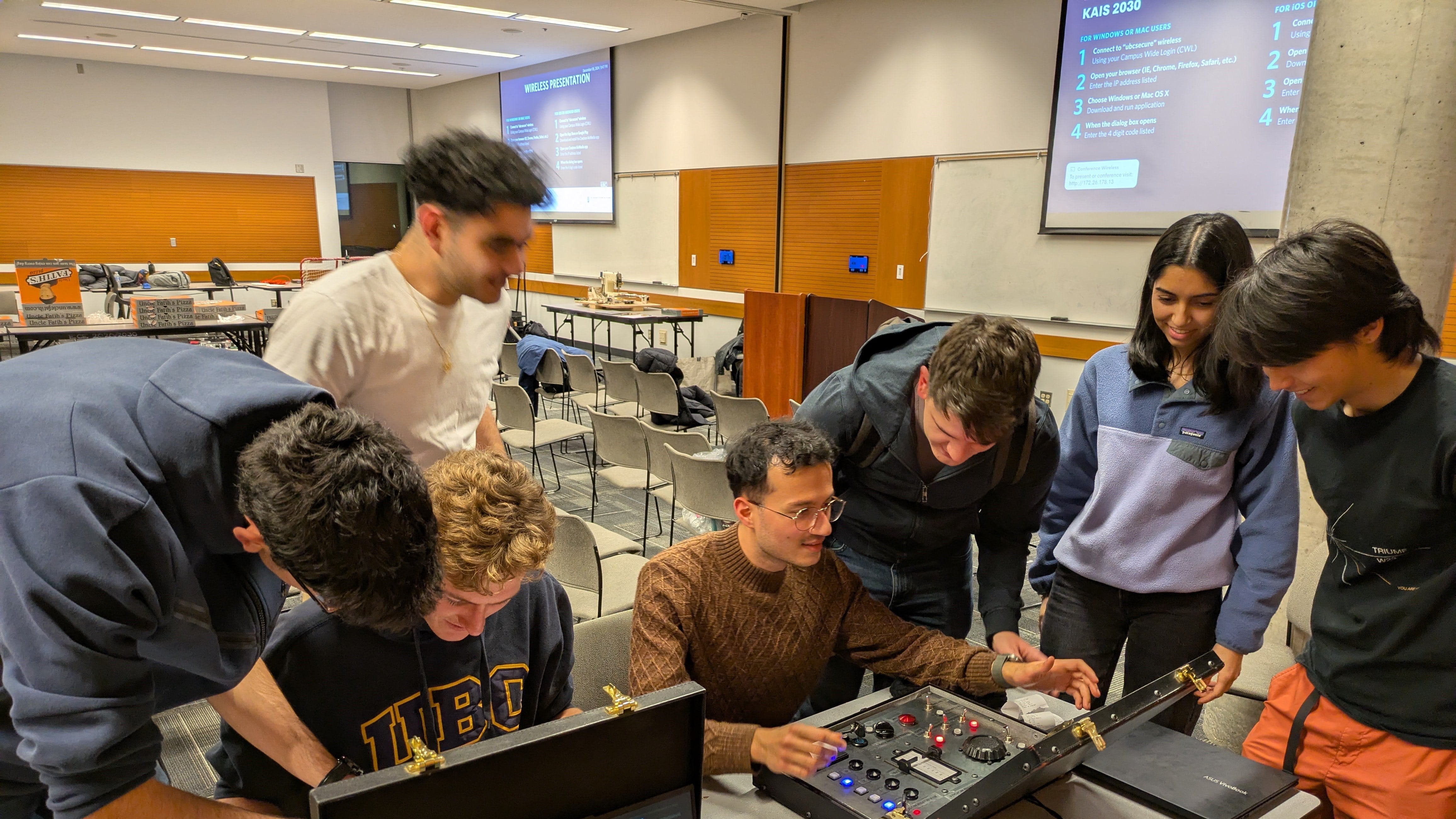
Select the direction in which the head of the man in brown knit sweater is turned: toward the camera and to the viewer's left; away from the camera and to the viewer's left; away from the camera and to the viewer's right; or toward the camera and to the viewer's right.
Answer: toward the camera and to the viewer's right

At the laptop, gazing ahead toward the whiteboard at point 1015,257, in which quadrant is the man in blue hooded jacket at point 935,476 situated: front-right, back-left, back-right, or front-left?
front-left

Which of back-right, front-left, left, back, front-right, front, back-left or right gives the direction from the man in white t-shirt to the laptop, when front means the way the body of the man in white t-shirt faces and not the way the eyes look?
front

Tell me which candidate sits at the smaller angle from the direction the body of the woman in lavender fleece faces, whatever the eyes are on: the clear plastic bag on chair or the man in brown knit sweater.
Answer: the man in brown knit sweater

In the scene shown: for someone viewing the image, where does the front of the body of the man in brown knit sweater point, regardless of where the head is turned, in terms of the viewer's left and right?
facing the viewer and to the right of the viewer

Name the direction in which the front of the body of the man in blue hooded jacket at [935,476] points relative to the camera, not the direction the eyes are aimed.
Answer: toward the camera

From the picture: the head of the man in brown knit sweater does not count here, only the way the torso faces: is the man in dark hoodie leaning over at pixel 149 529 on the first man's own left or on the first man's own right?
on the first man's own right

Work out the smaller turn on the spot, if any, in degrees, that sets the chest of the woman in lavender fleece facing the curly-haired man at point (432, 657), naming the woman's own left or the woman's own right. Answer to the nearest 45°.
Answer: approximately 45° to the woman's own right

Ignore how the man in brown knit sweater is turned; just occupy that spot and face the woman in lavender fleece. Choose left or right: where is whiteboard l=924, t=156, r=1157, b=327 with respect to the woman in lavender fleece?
left

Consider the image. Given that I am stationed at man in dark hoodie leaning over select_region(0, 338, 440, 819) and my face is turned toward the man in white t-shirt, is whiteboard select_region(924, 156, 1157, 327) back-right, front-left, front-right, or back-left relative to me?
front-right
